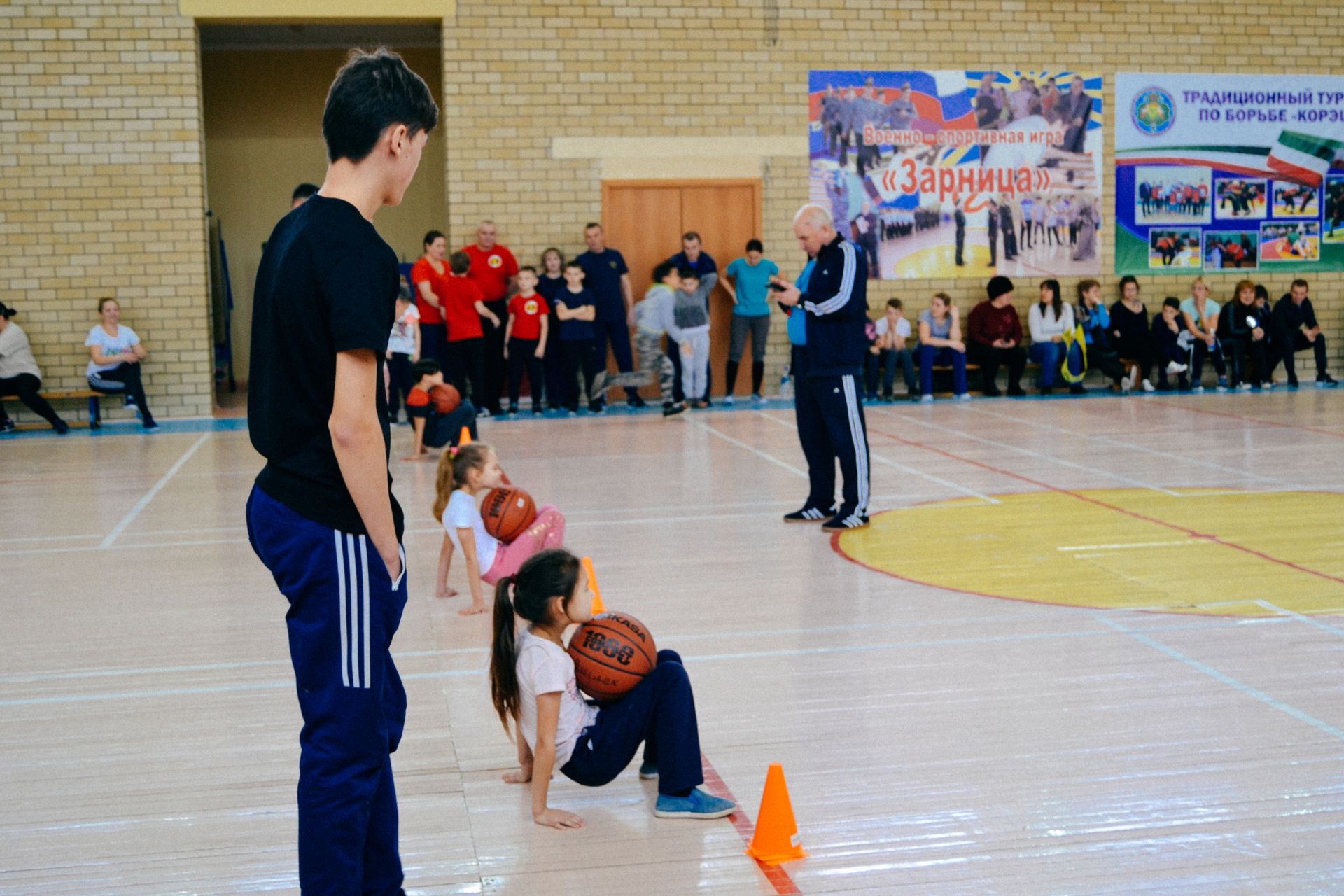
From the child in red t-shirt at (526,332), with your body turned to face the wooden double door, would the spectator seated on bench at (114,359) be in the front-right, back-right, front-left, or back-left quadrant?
back-left

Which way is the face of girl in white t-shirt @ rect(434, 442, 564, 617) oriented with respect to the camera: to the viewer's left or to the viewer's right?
to the viewer's right

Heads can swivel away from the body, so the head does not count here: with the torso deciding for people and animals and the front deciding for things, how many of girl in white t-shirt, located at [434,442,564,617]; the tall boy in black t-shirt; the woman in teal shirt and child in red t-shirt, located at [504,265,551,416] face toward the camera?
2

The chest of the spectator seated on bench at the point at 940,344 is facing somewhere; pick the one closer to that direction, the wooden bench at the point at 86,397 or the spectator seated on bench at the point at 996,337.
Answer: the wooden bench

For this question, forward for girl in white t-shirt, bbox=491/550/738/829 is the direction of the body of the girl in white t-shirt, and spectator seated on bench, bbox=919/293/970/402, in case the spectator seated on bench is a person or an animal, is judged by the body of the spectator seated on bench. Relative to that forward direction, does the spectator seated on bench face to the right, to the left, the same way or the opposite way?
to the right

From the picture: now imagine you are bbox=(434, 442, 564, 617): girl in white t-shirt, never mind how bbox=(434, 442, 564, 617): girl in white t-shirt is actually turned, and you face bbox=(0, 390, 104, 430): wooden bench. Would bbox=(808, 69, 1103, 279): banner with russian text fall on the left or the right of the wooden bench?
right

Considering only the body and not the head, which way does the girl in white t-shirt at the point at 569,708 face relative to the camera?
to the viewer's right

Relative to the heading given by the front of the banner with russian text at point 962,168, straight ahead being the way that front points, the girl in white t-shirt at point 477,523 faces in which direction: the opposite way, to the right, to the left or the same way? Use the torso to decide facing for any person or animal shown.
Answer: to the left
